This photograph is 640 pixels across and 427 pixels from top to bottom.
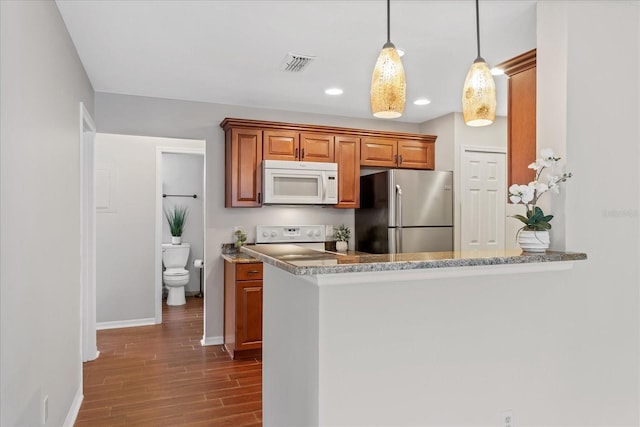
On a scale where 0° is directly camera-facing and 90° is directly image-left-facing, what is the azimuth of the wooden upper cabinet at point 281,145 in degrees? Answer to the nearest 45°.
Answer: approximately 0°

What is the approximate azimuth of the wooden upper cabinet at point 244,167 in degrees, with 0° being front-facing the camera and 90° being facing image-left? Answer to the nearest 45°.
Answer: approximately 0°

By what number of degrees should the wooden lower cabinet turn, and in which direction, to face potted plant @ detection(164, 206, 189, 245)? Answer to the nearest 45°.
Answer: approximately 180°
